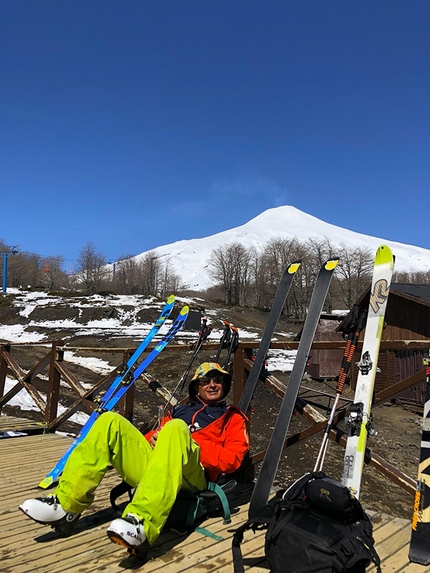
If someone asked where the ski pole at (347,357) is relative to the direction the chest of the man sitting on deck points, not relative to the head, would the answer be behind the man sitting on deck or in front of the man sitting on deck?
behind

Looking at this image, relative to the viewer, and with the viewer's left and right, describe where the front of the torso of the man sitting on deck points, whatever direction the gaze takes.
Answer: facing the viewer and to the left of the viewer

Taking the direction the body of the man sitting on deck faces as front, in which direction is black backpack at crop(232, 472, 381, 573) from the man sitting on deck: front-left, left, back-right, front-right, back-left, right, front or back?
left

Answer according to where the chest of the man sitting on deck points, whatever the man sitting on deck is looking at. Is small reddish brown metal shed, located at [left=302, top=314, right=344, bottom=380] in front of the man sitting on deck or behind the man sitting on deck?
behind

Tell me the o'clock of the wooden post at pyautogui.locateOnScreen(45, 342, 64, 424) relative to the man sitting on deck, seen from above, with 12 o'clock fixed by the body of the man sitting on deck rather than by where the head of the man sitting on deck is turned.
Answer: The wooden post is roughly at 4 o'clock from the man sitting on deck.
